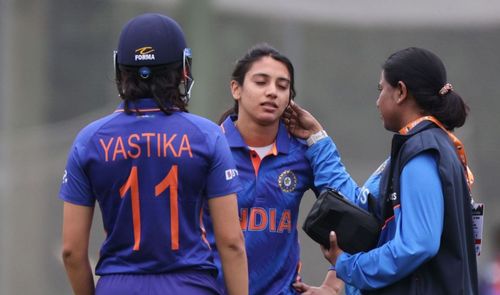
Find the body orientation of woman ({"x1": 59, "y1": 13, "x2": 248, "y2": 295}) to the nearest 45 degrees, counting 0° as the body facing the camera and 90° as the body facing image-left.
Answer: approximately 180°

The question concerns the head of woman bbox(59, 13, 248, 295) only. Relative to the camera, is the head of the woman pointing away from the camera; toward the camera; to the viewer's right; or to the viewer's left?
away from the camera
